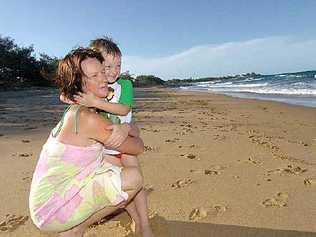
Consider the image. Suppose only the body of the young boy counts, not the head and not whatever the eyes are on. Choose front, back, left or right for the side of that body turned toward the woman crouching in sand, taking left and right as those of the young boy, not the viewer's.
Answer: front

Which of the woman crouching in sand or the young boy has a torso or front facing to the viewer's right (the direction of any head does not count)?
the woman crouching in sand

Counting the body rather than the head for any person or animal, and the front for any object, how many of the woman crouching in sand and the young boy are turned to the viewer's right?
1

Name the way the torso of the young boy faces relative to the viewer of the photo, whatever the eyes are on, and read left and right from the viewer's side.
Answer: facing the viewer and to the left of the viewer

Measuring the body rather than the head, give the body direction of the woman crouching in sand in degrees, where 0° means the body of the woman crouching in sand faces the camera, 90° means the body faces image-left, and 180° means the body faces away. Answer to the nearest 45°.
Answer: approximately 270°

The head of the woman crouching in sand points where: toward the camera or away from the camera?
toward the camera
